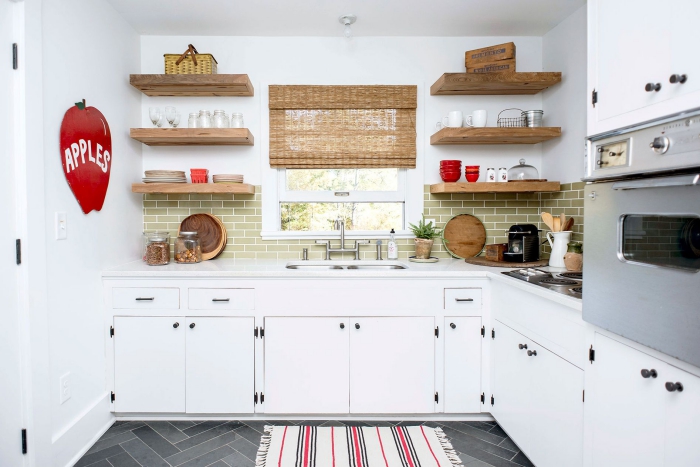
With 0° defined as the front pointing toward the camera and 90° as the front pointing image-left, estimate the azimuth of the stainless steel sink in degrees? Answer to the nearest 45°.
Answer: approximately 0°

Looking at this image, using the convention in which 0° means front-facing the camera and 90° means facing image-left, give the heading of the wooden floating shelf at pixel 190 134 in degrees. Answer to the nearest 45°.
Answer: approximately 0°

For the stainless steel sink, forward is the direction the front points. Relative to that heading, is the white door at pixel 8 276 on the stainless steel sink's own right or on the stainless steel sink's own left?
on the stainless steel sink's own right

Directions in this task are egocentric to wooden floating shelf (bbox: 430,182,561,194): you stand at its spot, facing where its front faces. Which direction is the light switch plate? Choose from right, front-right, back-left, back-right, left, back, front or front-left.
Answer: front-right

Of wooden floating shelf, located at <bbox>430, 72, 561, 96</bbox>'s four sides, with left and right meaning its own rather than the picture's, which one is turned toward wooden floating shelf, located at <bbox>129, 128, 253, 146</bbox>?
right

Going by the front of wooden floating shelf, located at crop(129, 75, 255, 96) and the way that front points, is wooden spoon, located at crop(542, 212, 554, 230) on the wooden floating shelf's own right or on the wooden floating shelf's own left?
on the wooden floating shelf's own left
